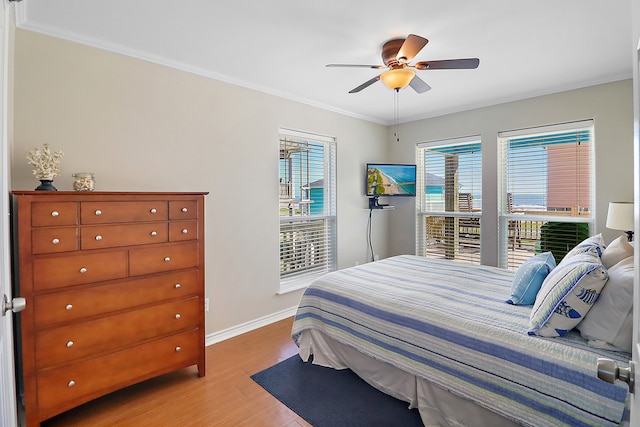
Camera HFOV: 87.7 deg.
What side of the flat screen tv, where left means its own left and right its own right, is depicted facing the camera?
front

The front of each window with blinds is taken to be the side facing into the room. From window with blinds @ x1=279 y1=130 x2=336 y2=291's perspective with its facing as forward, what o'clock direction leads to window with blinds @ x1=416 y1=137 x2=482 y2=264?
window with blinds @ x1=416 y1=137 x2=482 y2=264 is roughly at 10 o'clock from window with blinds @ x1=279 y1=130 x2=336 y2=291.

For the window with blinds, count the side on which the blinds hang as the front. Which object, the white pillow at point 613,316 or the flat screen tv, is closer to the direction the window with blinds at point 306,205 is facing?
the white pillow

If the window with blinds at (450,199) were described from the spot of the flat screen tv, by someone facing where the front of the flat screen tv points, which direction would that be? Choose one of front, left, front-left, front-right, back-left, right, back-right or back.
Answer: left

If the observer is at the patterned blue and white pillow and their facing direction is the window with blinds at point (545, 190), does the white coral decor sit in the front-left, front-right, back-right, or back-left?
back-left

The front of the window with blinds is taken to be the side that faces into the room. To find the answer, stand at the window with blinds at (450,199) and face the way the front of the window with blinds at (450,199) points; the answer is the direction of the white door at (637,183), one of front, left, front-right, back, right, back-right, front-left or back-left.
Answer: front-left

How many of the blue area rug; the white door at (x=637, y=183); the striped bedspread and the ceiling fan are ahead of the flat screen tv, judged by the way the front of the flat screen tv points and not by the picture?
4

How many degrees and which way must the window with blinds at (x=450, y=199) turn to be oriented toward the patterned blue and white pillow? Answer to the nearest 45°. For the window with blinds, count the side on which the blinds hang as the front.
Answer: approximately 45° to its left

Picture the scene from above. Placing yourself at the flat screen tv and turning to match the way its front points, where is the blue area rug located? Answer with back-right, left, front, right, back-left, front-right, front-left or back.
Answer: front

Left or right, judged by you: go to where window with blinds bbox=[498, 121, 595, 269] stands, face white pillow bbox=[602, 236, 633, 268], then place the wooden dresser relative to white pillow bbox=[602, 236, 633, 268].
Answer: right

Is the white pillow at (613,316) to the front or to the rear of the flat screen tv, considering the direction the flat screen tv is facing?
to the front

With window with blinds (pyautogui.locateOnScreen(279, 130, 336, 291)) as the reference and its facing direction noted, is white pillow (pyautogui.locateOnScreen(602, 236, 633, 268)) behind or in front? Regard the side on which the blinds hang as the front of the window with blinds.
in front

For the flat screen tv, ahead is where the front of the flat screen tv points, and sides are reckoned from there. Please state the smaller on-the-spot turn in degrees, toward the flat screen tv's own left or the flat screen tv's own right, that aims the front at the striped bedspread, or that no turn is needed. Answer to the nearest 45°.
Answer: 0° — it already faces it

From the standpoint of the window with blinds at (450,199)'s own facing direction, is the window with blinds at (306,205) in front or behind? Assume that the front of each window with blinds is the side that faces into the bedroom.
in front

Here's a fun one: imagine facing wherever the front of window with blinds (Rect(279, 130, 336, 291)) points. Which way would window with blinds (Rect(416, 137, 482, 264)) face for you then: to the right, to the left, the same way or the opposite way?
to the right

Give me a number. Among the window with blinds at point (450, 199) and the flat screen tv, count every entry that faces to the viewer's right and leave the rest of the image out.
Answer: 0

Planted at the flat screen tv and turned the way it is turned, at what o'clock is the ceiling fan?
The ceiling fan is roughly at 12 o'clock from the flat screen tv.

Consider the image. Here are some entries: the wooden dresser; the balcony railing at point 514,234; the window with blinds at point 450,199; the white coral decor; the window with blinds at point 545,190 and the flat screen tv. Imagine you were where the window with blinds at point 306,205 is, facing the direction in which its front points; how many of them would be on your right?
2

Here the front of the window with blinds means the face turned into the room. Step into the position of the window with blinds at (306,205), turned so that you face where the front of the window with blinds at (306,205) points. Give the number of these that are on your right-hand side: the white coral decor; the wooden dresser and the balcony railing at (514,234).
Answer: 2
